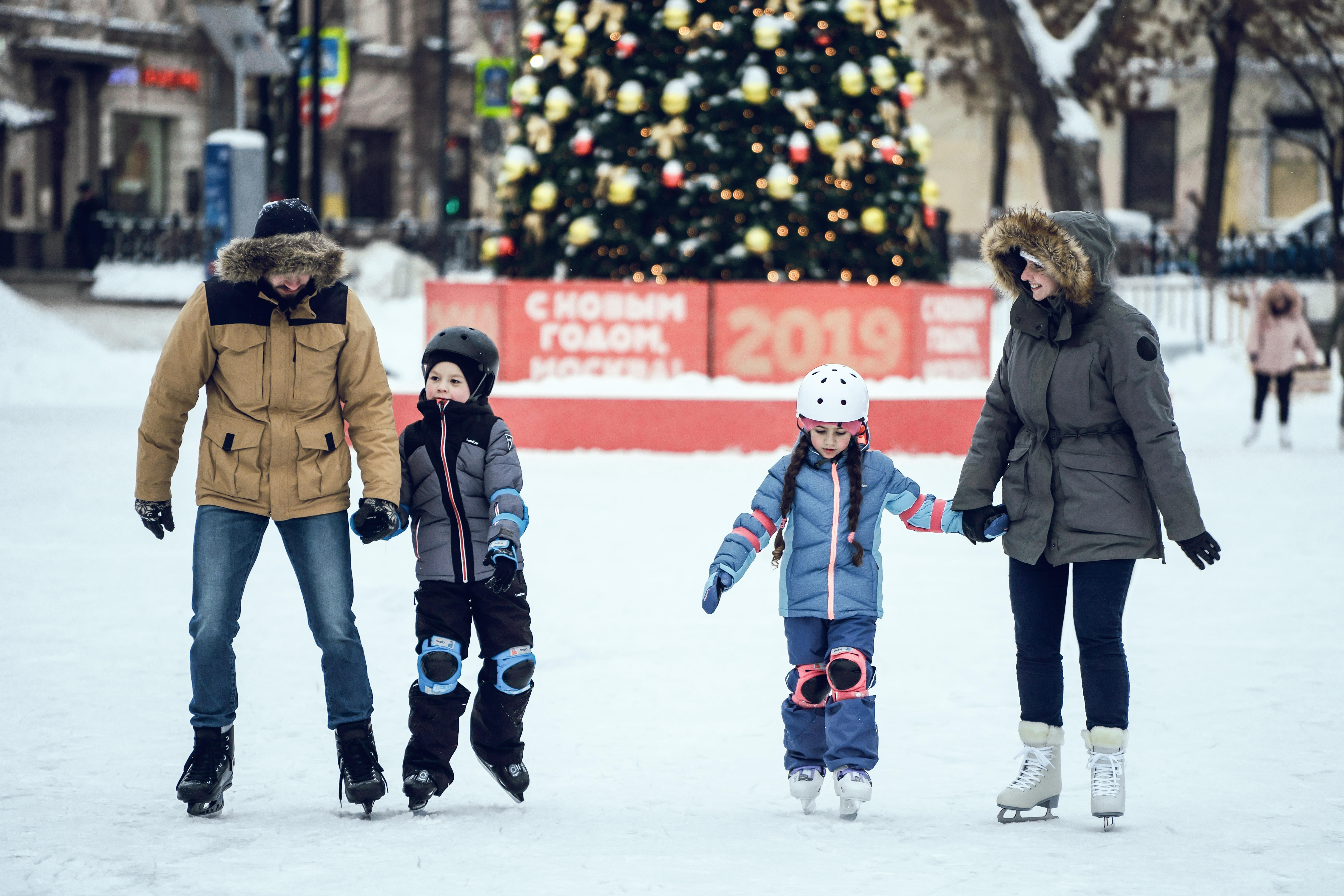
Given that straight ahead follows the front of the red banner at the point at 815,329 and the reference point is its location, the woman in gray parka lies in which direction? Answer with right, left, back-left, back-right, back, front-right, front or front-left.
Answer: front

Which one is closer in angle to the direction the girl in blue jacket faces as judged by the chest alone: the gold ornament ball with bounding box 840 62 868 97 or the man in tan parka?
the man in tan parka

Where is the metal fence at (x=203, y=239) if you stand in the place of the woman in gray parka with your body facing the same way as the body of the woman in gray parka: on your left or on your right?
on your right

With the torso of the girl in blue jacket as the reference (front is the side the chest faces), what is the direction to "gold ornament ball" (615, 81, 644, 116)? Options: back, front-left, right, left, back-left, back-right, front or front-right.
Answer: back

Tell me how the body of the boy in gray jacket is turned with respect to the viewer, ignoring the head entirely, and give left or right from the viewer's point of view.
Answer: facing the viewer

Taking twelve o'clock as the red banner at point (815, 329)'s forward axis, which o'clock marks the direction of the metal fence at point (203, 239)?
The metal fence is roughly at 5 o'clock from the red banner.

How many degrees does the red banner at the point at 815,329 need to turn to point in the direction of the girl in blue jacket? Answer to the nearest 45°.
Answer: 0° — it already faces them

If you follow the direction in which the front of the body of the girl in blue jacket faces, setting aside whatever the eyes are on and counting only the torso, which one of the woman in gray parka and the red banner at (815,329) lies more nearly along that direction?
the woman in gray parka

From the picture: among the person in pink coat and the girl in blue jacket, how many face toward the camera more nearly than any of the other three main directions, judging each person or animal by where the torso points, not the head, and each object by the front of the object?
2

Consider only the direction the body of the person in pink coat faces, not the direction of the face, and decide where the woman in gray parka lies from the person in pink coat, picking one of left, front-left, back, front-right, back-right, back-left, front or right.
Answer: front

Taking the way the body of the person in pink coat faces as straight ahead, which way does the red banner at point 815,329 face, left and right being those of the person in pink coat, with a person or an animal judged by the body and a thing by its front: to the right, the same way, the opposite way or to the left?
the same way

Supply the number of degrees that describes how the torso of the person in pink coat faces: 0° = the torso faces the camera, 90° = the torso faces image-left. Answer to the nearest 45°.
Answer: approximately 0°

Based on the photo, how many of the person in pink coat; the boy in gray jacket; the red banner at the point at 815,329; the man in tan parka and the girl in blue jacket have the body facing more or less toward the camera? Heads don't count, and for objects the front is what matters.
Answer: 5

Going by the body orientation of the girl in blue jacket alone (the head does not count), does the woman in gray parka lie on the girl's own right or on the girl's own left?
on the girl's own left

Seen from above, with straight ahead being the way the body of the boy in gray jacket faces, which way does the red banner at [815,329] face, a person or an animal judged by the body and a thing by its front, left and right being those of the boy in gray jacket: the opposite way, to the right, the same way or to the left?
the same way

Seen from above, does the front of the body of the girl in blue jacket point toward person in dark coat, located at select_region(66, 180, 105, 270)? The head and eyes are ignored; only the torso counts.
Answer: no

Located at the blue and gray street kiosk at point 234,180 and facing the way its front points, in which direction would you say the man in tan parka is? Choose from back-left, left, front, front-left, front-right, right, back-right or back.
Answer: front-left

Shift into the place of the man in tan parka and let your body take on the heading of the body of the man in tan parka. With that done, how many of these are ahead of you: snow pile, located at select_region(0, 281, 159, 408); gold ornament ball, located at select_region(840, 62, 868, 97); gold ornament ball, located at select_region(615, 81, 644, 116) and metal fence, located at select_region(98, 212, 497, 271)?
0

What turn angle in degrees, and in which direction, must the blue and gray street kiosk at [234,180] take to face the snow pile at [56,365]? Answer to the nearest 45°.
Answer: approximately 45° to its left

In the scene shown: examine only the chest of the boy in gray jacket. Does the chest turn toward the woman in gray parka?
no
